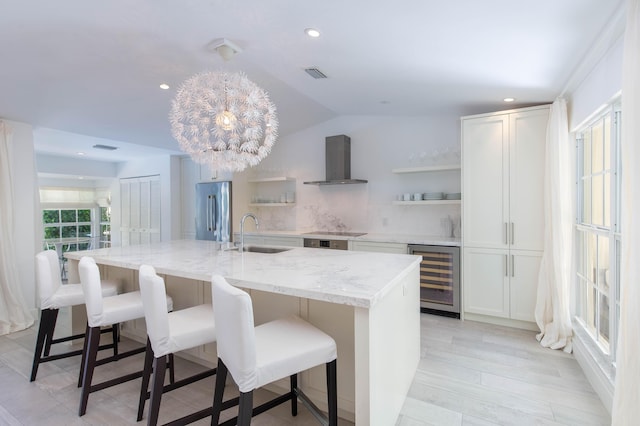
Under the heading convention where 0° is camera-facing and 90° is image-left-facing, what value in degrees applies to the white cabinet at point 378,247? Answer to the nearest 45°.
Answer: approximately 0°

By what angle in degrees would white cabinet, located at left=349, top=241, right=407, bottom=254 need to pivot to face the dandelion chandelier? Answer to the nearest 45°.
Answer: approximately 45° to its right

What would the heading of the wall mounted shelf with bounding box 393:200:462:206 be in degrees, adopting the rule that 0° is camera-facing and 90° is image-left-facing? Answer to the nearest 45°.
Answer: approximately 0°

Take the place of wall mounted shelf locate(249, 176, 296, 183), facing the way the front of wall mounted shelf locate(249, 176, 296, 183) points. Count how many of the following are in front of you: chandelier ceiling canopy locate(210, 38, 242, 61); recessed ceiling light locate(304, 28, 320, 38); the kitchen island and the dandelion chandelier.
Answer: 4

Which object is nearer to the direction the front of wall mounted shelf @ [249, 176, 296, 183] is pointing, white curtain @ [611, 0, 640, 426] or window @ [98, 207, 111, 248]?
the white curtain

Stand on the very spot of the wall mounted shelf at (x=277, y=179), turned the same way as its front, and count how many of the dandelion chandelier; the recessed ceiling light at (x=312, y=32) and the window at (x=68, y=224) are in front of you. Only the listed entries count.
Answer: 2

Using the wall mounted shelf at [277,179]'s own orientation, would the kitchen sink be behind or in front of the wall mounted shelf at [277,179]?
in front

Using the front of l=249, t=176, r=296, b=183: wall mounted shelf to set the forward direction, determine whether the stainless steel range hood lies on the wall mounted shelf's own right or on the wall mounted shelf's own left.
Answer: on the wall mounted shelf's own left

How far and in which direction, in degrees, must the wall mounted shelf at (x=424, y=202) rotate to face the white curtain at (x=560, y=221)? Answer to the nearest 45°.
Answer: approximately 45° to its left

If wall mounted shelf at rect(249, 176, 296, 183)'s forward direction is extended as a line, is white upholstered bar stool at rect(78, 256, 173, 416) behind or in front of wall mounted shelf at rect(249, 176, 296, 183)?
in front
